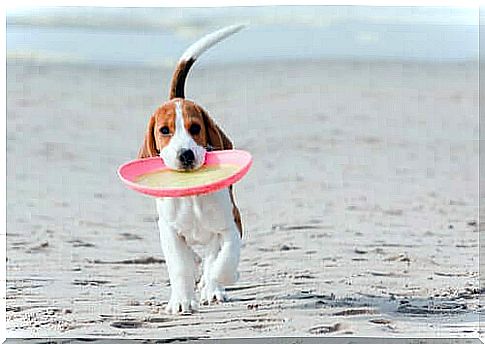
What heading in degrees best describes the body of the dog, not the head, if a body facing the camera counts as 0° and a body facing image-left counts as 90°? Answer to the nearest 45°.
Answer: approximately 0°
